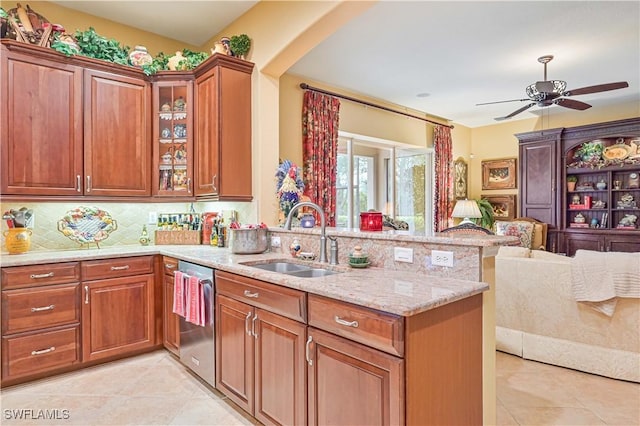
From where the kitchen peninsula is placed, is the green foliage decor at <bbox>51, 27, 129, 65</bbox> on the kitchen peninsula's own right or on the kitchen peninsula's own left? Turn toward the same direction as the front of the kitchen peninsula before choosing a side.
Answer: on the kitchen peninsula's own right

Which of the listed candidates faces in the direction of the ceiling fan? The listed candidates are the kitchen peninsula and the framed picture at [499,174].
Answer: the framed picture

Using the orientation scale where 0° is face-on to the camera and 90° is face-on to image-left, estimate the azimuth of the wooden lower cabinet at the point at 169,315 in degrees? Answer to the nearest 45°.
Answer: approximately 45°

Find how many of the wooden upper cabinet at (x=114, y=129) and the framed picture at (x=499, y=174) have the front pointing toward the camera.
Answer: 2

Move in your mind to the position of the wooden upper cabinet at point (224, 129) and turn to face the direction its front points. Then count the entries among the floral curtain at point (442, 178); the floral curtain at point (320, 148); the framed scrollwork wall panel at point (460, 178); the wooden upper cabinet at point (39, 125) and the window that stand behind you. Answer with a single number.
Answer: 4

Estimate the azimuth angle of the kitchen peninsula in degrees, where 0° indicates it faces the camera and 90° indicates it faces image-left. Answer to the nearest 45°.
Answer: approximately 45°

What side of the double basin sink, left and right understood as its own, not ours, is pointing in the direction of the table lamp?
back

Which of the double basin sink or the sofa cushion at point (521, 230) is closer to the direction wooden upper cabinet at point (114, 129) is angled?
the double basin sink
